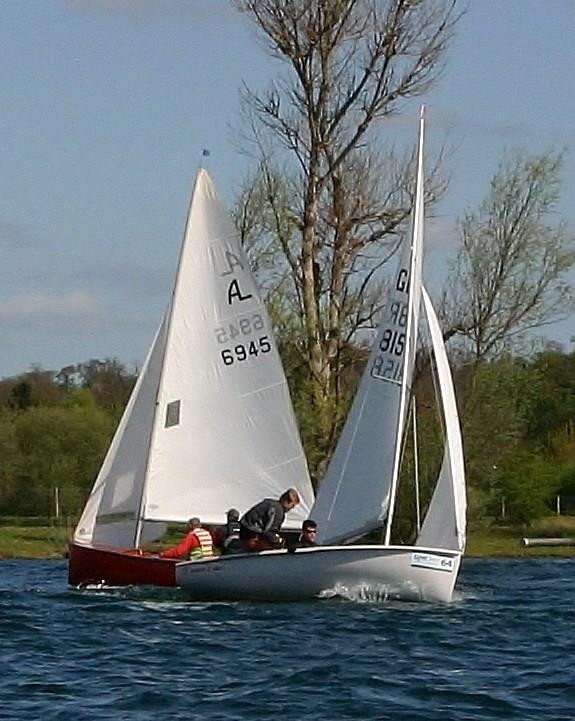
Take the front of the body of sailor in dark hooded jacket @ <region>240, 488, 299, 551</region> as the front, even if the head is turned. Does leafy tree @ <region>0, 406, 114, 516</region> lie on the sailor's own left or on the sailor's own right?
on the sailor's own left

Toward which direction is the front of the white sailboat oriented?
to the viewer's right

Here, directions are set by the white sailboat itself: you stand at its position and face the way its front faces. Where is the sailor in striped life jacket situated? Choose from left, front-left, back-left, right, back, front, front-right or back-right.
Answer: back

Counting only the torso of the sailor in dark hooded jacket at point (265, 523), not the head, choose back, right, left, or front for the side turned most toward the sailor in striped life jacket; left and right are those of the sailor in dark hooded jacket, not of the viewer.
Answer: back

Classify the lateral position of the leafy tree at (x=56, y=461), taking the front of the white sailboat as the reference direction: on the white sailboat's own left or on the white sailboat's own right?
on the white sailboat's own left

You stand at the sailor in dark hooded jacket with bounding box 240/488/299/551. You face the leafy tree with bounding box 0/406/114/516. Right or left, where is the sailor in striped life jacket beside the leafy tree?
left

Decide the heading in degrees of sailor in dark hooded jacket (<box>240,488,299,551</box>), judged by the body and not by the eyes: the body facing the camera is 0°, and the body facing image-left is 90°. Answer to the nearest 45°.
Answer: approximately 270°
